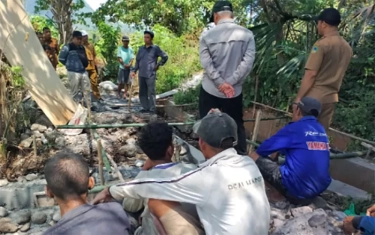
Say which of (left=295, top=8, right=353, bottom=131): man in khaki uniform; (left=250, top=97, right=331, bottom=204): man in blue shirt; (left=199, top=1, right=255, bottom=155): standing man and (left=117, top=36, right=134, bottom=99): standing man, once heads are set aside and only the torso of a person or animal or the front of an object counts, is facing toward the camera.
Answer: (left=117, top=36, right=134, bottom=99): standing man

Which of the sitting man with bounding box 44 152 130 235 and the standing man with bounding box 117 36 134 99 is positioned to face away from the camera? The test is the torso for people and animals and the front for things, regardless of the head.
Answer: the sitting man

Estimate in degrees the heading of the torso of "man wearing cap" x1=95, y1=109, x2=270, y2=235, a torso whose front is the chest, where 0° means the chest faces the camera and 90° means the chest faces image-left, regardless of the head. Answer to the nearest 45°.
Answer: approximately 135°

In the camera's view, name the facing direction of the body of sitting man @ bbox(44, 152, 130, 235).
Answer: away from the camera

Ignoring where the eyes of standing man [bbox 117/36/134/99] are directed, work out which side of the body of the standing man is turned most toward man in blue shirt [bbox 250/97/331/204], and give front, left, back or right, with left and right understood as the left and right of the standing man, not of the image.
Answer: front

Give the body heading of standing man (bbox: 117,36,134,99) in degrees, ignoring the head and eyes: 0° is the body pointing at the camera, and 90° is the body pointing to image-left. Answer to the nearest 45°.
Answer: approximately 0°

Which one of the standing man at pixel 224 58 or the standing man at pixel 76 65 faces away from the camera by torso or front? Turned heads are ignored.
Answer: the standing man at pixel 224 58

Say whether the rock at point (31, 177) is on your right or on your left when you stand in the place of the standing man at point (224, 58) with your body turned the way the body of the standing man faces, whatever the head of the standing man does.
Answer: on your left

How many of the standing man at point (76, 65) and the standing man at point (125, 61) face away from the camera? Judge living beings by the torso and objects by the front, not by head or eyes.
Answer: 0

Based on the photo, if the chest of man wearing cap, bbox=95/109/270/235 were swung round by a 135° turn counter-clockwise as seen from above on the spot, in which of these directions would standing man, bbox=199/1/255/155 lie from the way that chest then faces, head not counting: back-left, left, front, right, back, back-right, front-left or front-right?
back

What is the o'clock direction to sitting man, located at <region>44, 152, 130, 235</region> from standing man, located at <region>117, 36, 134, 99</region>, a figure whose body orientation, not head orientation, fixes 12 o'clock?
The sitting man is roughly at 12 o'clock from the standing man.
